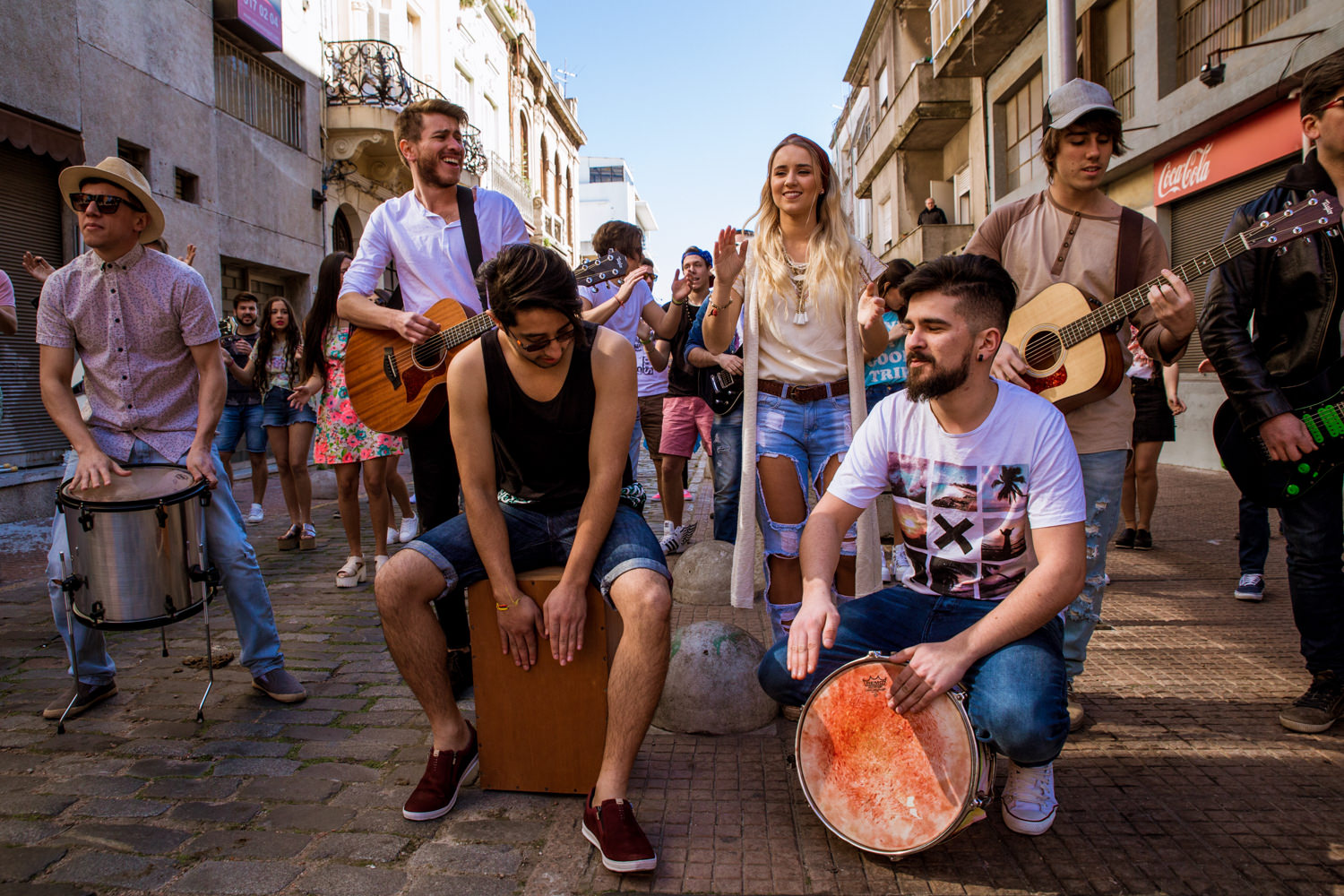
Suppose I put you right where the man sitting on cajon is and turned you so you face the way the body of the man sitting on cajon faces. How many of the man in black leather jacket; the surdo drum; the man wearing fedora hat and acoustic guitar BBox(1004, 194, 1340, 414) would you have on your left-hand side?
2

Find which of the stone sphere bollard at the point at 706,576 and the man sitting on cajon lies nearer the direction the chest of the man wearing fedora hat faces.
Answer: the man sitting on cajon

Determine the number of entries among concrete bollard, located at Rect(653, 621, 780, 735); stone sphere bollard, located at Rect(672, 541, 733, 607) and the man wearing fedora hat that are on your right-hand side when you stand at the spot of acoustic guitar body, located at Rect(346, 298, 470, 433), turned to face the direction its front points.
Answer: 1

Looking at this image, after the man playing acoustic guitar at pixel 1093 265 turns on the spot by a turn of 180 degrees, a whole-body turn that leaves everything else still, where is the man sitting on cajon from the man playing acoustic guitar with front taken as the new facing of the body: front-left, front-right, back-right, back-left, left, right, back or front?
back-left

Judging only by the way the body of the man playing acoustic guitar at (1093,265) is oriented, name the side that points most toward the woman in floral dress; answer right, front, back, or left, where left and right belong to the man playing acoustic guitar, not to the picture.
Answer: right

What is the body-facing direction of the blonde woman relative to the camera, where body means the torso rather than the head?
toward the camera

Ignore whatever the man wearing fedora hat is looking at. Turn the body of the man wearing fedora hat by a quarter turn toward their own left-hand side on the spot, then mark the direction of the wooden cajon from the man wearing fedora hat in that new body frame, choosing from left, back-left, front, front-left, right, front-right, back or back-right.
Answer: front-right

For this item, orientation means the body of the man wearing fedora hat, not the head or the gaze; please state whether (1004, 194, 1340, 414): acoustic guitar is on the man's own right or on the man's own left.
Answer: on the man's own left

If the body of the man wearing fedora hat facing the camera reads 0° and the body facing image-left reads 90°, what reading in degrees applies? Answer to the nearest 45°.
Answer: approximately 0°

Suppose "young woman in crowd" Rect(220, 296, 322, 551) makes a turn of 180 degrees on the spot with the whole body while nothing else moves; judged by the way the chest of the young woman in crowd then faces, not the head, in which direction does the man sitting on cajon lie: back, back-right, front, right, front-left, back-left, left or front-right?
back

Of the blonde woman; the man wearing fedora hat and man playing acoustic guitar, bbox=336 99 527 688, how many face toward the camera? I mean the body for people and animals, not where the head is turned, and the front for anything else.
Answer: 3

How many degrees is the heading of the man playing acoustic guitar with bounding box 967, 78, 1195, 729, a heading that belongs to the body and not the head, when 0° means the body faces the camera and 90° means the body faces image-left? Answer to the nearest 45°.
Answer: approximately 0°

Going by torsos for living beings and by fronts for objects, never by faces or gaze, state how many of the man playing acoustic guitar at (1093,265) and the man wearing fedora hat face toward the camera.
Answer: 2
